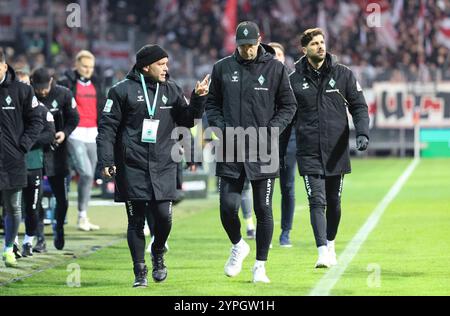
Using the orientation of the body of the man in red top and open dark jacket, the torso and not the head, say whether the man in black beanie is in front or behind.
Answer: in front

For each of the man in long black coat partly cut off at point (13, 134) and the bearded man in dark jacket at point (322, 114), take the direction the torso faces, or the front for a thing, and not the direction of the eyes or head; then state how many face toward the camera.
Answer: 2

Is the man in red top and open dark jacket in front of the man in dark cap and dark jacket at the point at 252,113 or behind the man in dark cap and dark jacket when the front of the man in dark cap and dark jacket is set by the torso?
behind

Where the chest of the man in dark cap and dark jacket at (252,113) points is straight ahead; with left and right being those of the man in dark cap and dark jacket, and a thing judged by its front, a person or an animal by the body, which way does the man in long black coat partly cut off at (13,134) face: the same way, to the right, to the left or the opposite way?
the same way

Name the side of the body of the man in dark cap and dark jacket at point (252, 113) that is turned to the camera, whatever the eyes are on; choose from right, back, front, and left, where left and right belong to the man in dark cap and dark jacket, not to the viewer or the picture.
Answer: front

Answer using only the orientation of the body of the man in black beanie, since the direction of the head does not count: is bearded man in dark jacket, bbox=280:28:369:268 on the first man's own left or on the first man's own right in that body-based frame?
on the first man's own left

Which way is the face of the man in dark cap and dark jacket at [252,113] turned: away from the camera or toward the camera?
toward the camera

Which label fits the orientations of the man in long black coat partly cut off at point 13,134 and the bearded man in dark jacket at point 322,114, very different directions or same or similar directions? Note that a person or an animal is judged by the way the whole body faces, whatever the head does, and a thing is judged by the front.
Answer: same or similar directions

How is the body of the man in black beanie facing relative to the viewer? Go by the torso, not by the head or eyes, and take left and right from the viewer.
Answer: facing the viewer and to the right of the viewer

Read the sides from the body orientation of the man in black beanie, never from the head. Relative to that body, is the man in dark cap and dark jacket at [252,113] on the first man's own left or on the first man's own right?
on the first man's own left

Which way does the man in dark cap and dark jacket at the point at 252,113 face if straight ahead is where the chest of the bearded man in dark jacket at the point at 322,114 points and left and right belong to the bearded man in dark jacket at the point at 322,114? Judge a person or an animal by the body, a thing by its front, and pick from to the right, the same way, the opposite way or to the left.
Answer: the same way

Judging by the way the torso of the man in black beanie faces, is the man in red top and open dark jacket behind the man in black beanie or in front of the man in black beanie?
behind

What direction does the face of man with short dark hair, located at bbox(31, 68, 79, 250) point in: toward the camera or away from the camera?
toward the camera
